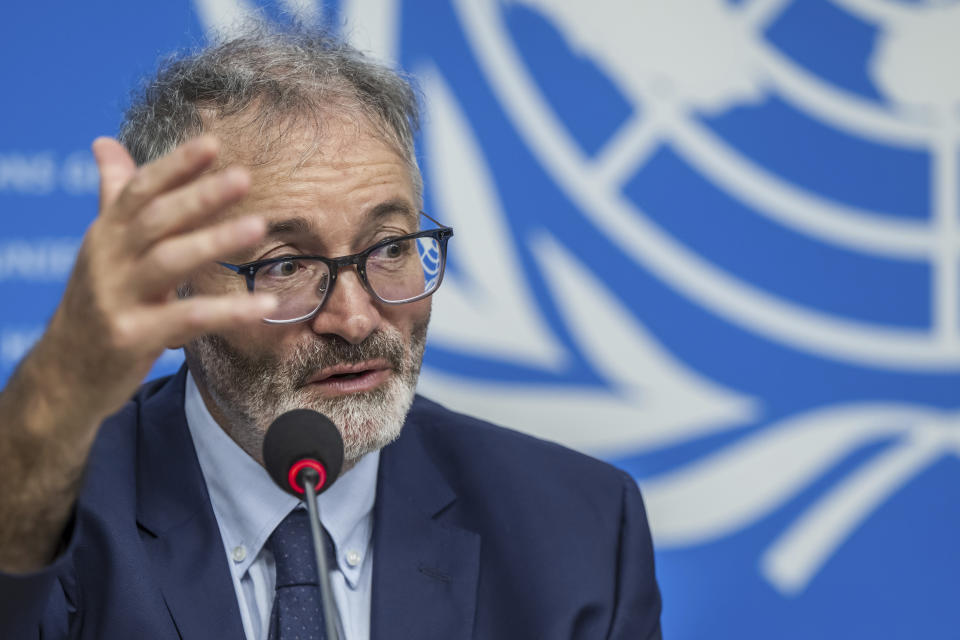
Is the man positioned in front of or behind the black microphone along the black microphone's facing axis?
in front

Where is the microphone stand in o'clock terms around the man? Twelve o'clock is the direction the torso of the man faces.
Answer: The microphone stand is roughly at 12 o'clock from the man.

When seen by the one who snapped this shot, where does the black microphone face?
facing away from the viewer

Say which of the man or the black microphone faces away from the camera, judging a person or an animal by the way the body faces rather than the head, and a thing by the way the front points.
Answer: the black microphone

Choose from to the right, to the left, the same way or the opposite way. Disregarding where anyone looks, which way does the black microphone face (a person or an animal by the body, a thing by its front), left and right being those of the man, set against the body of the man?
the opposite way

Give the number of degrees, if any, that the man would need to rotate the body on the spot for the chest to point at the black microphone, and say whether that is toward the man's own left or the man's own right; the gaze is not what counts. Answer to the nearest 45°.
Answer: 0° — they already face it

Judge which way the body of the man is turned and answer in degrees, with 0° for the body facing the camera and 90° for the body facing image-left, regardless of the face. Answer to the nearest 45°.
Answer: approximately 0°

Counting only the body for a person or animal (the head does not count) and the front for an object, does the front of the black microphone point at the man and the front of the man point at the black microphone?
yes
